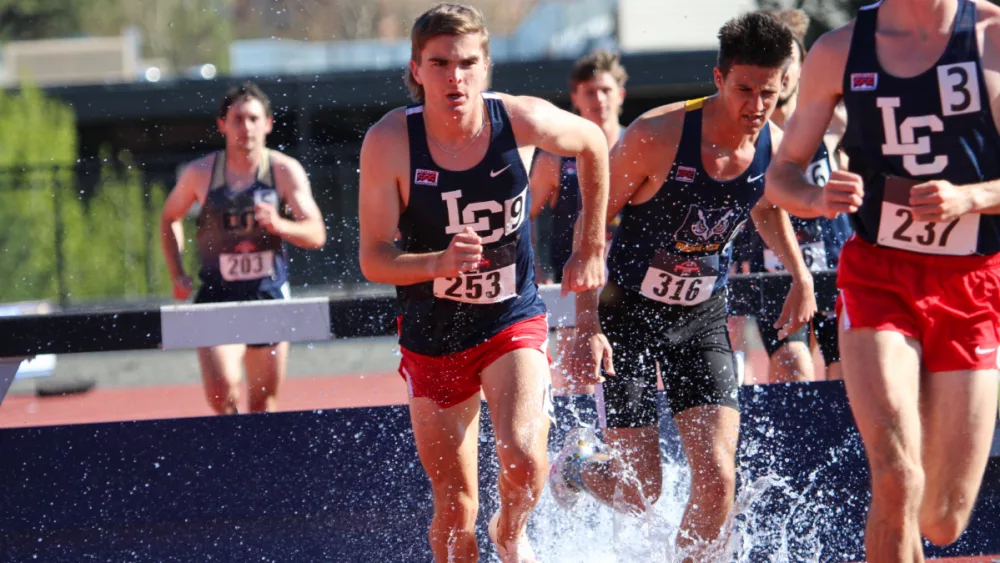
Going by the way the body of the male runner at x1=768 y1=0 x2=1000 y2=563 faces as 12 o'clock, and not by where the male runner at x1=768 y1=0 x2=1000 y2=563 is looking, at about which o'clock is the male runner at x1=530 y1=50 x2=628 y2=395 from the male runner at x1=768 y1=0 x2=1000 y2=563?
the male runner at x1=530 y1=50 x2=628 y2=395 is roughly at 5 o'clock from the male runner at x1=768 y1=0 x2=1000 y2=563.

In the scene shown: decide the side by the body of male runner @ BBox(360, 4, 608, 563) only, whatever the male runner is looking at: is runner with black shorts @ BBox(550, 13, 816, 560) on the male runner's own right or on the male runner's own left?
on the male runner's own left

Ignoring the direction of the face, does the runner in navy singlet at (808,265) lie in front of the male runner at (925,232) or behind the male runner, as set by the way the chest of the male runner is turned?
behind

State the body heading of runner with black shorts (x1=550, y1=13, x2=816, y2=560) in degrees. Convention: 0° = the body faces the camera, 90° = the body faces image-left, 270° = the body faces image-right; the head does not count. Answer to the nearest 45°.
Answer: approximately 315°

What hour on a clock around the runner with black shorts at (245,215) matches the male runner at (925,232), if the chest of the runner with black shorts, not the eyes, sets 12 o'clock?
The male runner is roughly at 11 o'clock from the runner with black shorts.

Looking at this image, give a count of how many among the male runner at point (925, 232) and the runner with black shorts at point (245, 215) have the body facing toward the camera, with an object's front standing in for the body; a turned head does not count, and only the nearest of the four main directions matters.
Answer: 2

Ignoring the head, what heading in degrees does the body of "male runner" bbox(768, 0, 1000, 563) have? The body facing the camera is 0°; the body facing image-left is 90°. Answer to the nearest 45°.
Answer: approximately 0°

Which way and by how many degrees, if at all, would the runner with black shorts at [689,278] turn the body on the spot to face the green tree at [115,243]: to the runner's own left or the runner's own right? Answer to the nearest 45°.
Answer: approximately 180°

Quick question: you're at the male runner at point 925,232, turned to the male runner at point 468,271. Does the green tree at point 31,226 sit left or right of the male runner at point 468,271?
right

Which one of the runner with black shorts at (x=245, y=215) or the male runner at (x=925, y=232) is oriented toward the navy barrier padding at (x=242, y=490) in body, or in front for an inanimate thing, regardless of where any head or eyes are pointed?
the runner with black shorts
